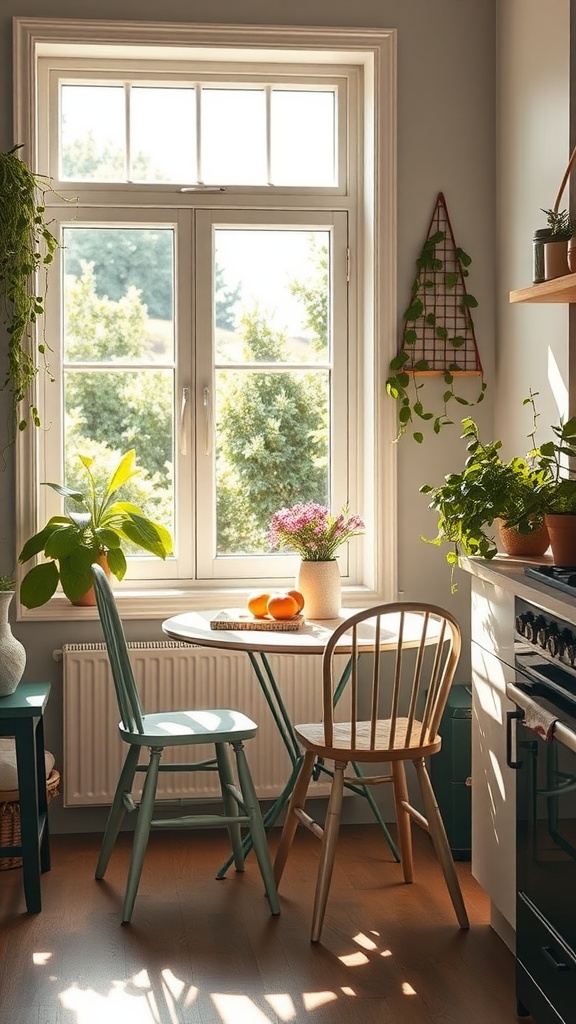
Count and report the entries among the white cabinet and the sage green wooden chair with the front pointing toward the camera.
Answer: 0

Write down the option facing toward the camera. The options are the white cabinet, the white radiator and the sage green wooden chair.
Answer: the white radiator

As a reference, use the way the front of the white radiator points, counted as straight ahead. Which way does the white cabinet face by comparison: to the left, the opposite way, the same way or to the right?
to the right

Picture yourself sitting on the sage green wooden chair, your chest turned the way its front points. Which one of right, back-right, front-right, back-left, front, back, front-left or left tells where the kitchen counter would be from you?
front-right

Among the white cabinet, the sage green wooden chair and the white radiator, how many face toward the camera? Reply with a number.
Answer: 1

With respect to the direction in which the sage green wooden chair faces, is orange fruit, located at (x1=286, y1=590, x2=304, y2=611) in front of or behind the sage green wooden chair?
in front

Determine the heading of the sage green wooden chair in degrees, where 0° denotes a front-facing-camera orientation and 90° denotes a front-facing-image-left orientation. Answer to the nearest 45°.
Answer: approximately 270°

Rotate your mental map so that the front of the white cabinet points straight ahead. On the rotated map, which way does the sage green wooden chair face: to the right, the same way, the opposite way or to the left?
the opposite way

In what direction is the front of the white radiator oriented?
toward the camera

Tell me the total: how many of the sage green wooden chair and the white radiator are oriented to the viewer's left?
0

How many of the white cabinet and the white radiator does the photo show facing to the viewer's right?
0

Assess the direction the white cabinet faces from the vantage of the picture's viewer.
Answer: facing to the left of the viewer

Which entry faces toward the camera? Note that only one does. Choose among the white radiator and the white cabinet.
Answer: the white radiator

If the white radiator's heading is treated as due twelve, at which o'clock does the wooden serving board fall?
The wooden serving board is roughly at 11 o'clock from the white radiator.

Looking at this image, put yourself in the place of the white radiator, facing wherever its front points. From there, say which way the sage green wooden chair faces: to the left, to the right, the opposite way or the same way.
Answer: to the left

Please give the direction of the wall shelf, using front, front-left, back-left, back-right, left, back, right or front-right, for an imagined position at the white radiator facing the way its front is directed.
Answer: front-left

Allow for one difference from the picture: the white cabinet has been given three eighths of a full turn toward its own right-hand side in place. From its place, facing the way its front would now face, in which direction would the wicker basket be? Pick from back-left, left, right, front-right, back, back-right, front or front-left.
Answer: back-left
